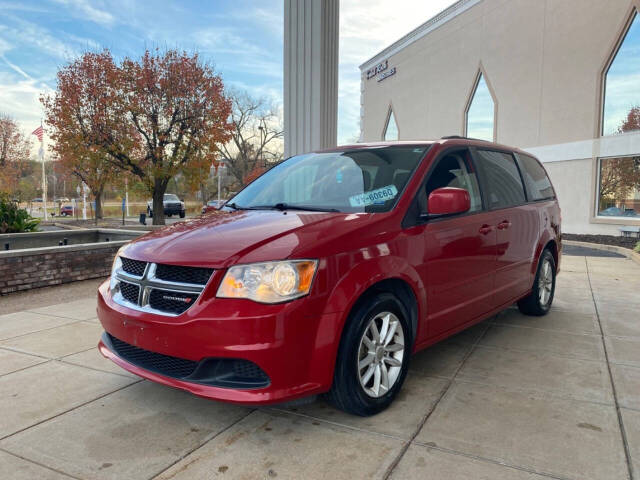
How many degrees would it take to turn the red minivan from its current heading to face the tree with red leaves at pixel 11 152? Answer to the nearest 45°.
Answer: approximately 90° to its right

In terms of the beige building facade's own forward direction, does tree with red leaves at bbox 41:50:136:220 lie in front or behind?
in front

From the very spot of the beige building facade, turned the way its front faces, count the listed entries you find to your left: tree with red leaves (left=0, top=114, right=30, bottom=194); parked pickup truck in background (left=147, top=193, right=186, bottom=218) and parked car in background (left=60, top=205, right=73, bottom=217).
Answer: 0

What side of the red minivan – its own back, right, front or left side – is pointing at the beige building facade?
back

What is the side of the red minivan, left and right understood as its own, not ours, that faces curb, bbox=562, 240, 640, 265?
back

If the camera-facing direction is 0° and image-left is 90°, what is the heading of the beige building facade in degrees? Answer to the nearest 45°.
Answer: approximately 45°

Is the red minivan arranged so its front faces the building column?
no

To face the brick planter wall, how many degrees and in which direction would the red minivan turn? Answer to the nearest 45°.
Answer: approximately 90° to its right

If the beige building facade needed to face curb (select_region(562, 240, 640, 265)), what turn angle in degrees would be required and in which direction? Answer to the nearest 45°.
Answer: approximately 45° to its left

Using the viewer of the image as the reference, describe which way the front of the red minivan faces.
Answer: facing the viewer and to the left of the viewer

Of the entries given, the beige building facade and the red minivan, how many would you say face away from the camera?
0

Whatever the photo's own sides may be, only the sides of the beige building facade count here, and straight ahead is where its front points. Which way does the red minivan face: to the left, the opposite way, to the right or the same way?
the same way

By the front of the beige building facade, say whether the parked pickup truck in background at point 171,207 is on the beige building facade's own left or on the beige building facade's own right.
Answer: on the beige building facade's own right

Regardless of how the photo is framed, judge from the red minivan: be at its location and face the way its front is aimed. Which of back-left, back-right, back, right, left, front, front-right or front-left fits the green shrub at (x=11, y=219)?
right

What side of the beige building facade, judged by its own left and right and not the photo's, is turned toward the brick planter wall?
front

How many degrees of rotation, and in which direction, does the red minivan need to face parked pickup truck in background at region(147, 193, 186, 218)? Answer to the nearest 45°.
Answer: approximately 135° to its right
